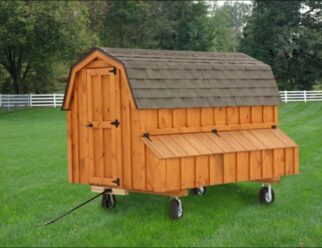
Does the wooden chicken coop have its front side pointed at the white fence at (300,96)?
no

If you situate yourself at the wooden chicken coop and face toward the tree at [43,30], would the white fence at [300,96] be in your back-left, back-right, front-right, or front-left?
front-right

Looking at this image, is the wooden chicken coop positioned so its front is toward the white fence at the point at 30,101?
no

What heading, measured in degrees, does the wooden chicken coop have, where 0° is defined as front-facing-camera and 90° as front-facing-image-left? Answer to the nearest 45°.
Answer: approximately 45°

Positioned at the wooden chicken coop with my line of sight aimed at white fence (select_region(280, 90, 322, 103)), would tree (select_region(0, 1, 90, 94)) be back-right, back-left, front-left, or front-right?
front-left
